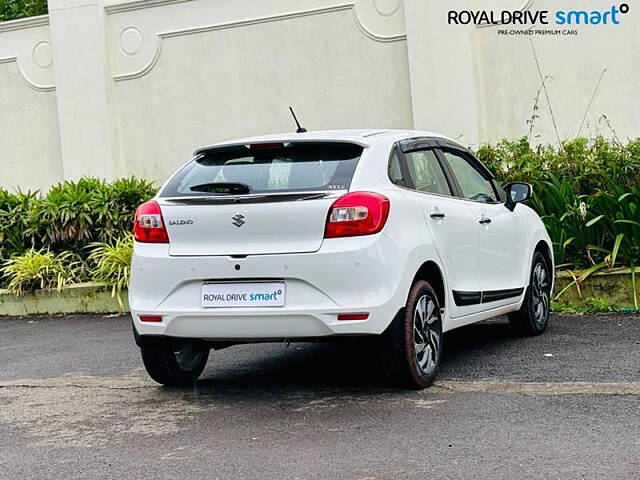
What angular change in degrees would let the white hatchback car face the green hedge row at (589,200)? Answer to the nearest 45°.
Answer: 0° — it already faces it

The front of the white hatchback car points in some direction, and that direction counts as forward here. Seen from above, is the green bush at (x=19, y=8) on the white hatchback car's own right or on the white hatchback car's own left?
on the white hatchback car's own left

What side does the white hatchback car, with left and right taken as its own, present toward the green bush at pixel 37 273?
left

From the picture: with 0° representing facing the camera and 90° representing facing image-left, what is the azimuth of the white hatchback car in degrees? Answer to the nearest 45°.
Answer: approximately 225°

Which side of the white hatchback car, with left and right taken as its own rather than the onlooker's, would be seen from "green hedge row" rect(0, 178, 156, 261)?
left

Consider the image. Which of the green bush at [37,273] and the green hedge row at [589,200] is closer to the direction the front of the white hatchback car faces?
the green hedge row
